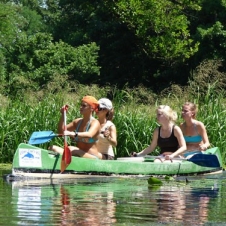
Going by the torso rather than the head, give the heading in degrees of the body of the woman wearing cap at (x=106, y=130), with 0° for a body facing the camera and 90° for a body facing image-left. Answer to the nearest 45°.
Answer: approximately 90°

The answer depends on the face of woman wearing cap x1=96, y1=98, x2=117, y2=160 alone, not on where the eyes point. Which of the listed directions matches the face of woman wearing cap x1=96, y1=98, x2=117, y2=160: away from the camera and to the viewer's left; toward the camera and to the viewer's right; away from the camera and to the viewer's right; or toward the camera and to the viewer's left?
toward the camera and to the viewer's left

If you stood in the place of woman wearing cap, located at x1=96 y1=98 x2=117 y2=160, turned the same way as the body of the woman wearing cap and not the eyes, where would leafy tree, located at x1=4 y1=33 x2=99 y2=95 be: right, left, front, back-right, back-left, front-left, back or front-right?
right

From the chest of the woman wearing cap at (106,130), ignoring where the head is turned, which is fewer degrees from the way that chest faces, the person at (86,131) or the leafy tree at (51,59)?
the person
